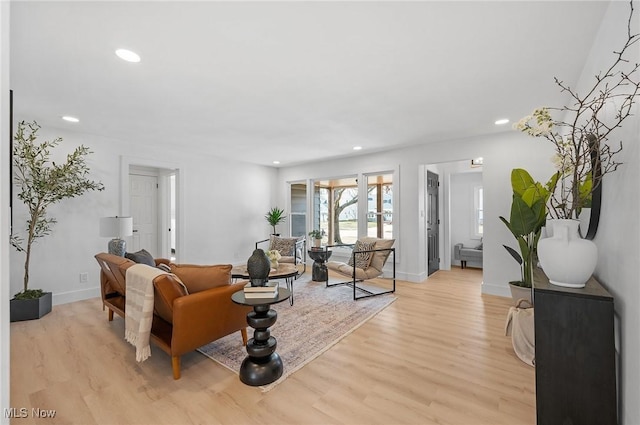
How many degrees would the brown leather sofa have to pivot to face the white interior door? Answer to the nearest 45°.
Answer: approximately 45° to its left

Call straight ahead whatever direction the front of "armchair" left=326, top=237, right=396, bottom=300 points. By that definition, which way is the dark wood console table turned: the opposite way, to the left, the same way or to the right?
to the right

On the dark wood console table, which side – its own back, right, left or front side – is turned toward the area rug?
front

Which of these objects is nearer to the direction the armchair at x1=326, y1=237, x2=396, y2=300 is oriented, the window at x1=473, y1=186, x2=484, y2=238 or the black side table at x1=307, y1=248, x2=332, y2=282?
the black side table

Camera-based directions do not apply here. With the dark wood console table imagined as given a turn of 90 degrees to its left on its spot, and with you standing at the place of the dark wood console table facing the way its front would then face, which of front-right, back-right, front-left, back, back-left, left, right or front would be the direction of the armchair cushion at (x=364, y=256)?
back-right

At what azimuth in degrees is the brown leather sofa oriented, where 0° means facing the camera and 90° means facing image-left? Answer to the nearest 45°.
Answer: approximately 225°

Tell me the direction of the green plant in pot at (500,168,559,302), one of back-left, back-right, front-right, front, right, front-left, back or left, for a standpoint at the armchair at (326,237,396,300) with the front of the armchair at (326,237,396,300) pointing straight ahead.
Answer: left

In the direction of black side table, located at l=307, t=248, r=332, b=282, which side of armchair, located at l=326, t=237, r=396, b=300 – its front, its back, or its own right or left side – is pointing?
right

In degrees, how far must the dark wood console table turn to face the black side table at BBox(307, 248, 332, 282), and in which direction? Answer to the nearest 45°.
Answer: approximately 45° to its right

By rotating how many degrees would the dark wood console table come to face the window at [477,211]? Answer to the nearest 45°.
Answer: approximately 90° to its right

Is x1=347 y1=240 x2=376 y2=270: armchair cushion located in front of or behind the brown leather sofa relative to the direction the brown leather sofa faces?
in front

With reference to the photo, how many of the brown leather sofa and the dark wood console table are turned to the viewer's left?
1

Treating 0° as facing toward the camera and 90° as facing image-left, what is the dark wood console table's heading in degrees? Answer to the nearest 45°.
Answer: approximately 90°
